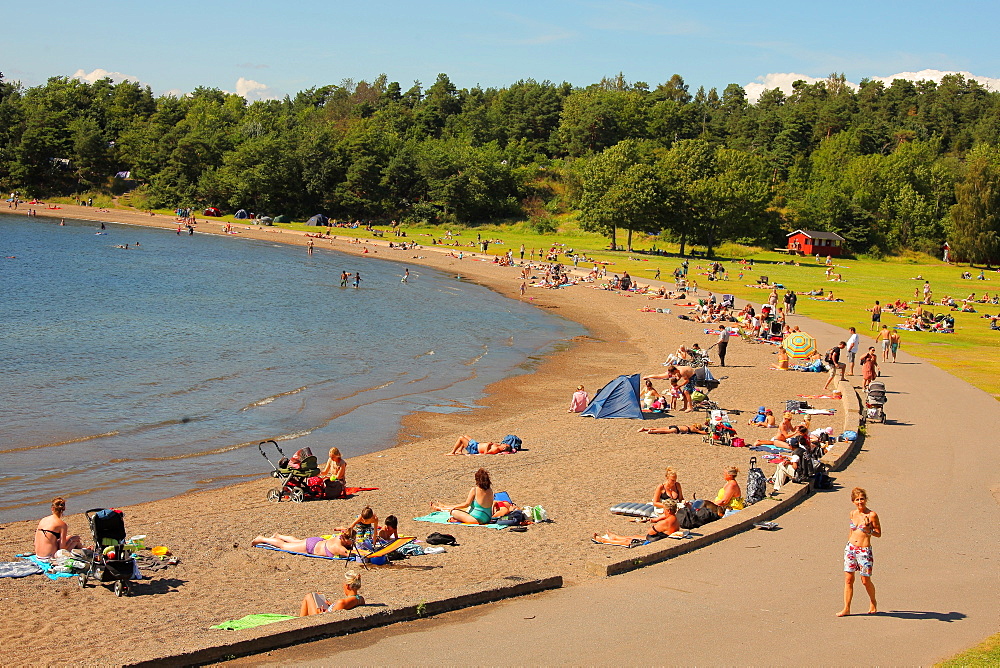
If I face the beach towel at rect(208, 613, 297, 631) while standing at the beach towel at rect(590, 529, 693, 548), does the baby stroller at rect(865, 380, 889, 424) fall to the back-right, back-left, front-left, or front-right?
back-right

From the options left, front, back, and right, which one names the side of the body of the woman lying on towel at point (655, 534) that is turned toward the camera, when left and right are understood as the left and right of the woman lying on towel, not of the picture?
left

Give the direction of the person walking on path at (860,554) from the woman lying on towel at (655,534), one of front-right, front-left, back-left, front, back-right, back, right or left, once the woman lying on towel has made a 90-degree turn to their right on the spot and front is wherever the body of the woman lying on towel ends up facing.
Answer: back-right

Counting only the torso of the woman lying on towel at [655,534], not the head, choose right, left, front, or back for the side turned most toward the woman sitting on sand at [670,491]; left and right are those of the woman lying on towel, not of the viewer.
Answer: right

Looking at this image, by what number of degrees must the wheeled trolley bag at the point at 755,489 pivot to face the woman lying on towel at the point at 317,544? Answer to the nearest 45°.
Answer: approximately 45° to its right
